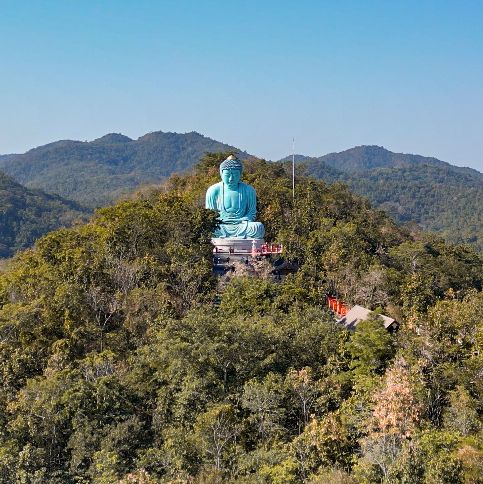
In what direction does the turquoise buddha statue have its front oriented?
toward the camera
